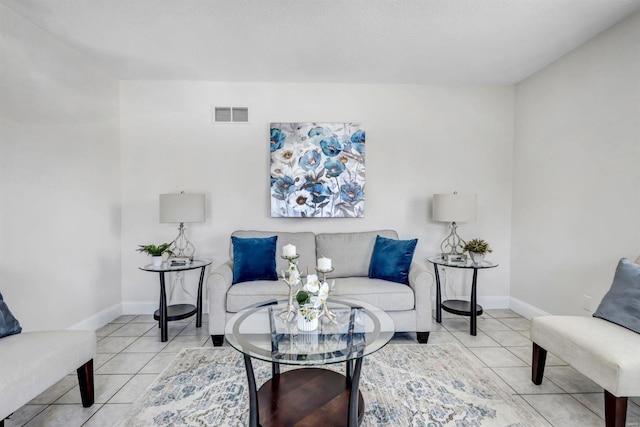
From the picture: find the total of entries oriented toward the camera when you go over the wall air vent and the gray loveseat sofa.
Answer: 2

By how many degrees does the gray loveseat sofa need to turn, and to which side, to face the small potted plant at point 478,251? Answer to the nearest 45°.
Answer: approximately 90° to its left

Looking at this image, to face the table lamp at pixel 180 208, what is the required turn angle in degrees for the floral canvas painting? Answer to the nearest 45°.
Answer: approximately 90° to its right

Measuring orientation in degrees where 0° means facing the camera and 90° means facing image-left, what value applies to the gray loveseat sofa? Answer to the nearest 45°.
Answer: approximately 0°

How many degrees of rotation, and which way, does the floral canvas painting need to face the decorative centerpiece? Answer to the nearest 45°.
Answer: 0° — it already faces it

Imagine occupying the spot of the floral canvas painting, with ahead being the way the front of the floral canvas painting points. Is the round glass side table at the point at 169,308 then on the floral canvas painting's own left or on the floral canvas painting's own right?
on the floral canvas painting's own right

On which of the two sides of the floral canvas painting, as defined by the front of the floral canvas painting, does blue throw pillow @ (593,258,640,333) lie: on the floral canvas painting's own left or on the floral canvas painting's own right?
on the floral canvas painting's own left
